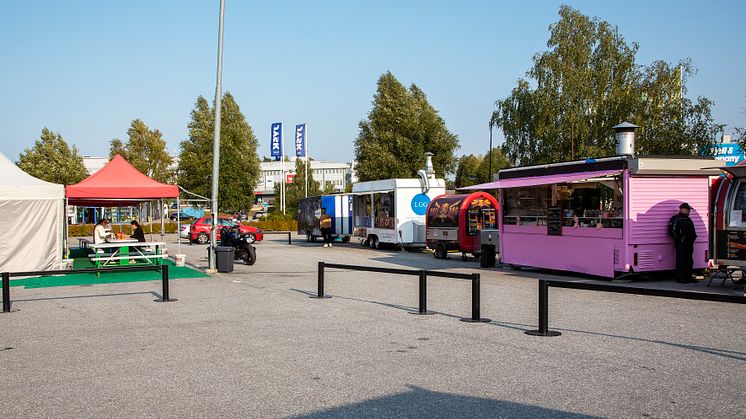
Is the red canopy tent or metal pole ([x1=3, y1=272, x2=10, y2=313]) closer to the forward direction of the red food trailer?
the metal pole

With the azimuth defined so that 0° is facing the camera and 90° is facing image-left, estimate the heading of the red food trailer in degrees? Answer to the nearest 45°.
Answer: approximately 315°

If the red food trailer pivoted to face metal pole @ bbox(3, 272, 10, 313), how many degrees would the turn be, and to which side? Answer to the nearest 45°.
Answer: approximately 90° to its right

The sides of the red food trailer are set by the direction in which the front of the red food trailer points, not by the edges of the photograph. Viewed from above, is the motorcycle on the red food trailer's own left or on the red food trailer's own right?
on the red food trailer's own right

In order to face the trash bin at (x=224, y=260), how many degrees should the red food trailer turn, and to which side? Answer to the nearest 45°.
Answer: approximately 90° to its right

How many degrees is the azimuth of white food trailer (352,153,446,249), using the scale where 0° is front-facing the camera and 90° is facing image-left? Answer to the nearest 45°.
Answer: approximately 315°

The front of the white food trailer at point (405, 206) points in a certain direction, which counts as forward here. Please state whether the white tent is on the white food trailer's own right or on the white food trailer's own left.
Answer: on the white food trailer's own right

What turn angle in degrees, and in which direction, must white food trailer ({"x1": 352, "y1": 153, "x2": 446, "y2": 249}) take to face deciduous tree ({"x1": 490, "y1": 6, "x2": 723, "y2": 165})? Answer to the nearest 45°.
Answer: approximately 90° to its left
